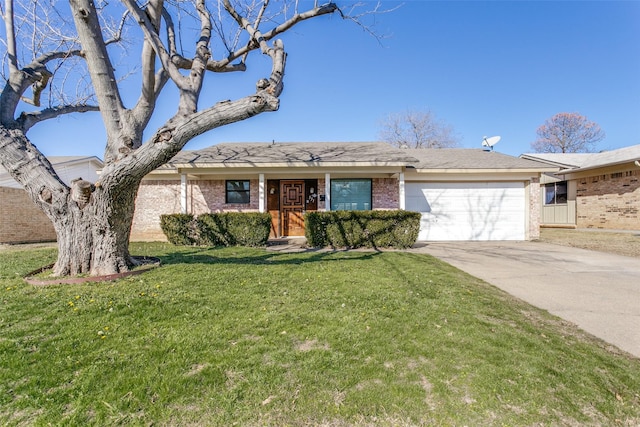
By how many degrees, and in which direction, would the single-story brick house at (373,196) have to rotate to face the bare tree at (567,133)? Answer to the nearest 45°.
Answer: approximately 135° to its left

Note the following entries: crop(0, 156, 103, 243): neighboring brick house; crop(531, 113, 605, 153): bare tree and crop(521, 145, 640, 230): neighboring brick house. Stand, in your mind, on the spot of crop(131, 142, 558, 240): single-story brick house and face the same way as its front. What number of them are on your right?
1

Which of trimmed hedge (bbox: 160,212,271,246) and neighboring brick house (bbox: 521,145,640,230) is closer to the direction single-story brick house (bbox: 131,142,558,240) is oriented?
the trimmed hedge

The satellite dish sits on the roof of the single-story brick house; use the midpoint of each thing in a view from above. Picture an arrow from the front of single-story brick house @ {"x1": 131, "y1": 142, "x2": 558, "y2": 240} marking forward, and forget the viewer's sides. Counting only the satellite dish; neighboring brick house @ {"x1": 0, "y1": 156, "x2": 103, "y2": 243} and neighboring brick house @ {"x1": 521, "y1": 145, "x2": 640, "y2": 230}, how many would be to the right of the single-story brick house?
1

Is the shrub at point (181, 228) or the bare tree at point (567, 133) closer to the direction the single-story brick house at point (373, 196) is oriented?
the shrub

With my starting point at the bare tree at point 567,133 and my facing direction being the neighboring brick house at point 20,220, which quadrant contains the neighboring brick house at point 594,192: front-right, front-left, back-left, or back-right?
front-left

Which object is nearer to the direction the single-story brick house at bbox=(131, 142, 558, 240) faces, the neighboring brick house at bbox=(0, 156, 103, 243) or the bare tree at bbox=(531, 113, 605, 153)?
the neighboring brick house

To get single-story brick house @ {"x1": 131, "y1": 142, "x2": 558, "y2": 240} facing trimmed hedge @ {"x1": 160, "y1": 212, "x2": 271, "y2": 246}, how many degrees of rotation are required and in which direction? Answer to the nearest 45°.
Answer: approximately 45° to its right

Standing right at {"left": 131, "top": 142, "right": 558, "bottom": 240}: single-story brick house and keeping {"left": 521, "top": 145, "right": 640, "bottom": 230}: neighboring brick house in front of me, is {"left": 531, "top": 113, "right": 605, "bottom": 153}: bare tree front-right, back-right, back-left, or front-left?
front-left

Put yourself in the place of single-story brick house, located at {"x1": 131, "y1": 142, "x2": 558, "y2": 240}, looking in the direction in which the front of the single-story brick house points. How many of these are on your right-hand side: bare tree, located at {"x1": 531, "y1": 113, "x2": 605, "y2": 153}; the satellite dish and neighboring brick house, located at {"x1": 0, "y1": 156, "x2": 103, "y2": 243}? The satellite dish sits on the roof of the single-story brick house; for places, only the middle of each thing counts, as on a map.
1

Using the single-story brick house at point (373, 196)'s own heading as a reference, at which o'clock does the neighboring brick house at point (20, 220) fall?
The neighboring brick house is roughly at 3 o'clock from the single-story brick house.

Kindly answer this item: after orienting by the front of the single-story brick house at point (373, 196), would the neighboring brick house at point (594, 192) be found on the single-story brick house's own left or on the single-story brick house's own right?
on the single-story brick house's own left

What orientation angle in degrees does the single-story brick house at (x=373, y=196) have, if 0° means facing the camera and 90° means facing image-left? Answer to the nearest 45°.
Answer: approximately 0°

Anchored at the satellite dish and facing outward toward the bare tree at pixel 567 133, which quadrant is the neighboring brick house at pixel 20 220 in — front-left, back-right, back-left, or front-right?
back-left
